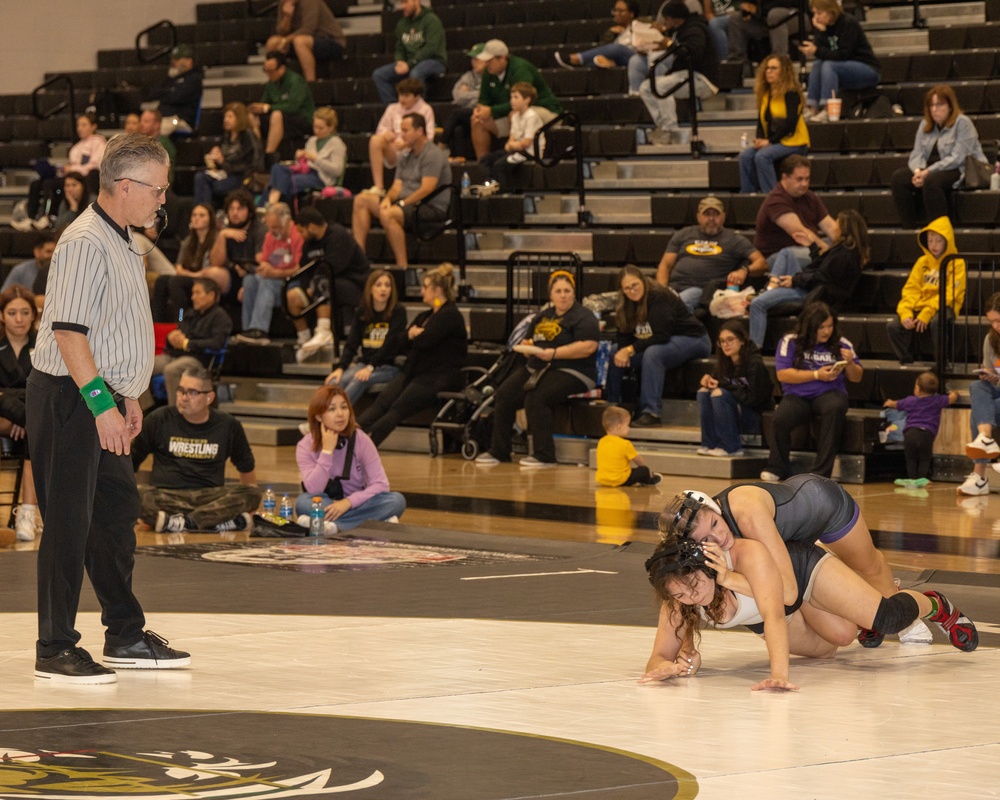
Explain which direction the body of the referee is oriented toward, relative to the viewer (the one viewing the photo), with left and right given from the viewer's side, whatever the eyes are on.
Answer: facing to the right of the viewer

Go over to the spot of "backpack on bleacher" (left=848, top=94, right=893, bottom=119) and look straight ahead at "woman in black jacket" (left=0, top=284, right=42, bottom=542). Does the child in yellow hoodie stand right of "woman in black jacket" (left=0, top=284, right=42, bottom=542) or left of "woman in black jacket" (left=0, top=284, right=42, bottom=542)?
left

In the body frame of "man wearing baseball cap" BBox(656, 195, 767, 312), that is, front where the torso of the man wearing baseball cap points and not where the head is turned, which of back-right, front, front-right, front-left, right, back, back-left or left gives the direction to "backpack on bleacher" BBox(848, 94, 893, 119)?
back-left

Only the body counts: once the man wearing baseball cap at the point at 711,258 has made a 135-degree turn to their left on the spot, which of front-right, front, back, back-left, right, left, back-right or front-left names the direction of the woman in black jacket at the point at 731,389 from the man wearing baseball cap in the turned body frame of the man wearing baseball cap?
back-right

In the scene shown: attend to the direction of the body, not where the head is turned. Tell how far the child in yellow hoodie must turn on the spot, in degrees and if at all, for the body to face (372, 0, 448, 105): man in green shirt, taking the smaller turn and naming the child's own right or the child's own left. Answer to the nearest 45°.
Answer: approximately 90° to the child's own right

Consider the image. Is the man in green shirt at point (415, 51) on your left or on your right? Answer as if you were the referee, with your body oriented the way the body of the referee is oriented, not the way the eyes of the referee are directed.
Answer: on your left

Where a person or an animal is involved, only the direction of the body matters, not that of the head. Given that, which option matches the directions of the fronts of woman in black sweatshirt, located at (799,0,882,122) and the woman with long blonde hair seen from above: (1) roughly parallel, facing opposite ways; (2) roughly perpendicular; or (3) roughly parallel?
roughly parallel

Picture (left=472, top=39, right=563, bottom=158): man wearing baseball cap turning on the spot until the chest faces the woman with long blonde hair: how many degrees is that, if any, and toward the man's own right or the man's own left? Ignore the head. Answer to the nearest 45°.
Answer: approximately 90° to the man's own left

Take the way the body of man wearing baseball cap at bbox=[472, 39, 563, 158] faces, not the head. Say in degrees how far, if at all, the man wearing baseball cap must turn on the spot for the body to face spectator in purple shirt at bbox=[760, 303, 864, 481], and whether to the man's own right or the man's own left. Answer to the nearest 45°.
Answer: approximately 45° to the man's own left

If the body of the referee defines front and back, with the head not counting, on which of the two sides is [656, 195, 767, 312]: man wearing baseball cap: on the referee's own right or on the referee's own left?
on the referee's own left

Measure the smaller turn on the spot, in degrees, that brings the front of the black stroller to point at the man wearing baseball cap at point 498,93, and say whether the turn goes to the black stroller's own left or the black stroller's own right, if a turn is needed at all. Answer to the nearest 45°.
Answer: approximately 135° to the black stroller's own right

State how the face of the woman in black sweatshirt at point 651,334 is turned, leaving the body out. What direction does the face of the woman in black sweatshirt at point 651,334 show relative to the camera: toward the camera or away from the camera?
toward the camera

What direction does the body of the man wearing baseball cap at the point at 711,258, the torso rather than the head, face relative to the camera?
toward the camera

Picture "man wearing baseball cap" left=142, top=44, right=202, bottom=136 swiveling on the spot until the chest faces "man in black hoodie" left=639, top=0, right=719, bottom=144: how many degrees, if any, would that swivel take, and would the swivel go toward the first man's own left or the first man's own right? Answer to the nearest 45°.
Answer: approximately 90° to the first man's own left

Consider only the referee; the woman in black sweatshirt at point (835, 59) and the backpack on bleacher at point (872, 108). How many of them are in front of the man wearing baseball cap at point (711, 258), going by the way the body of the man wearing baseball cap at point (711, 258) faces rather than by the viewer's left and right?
1
